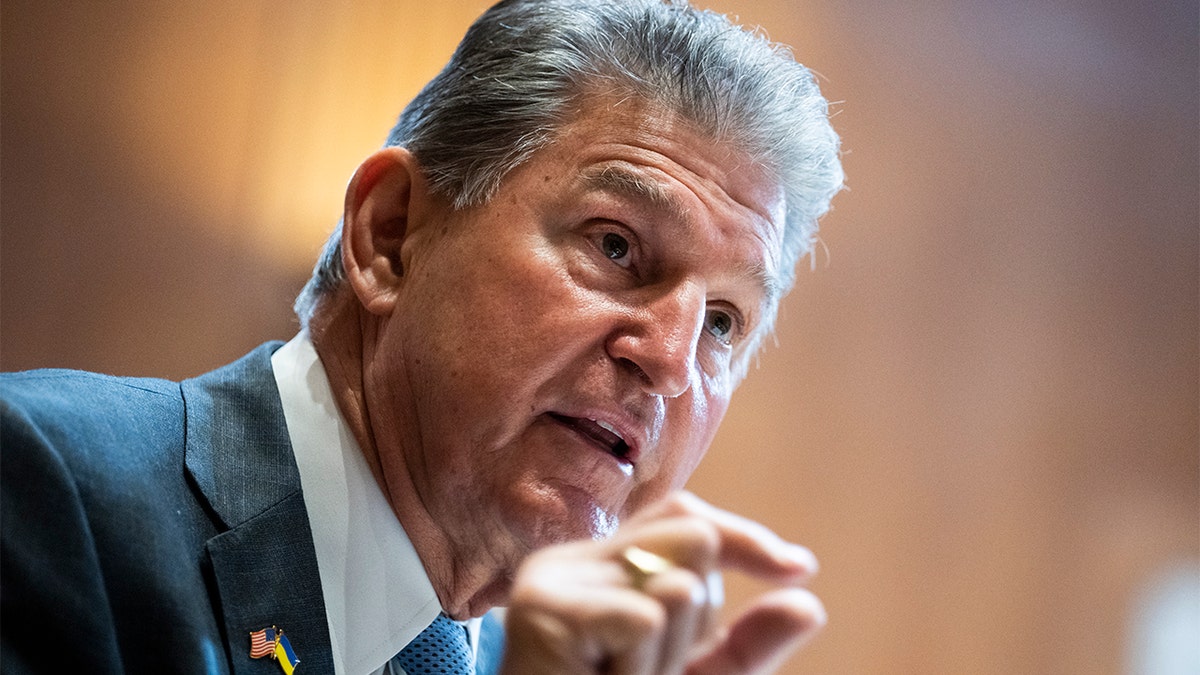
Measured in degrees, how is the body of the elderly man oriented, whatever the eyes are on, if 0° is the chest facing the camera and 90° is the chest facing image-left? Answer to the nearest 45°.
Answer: approximately 315°
